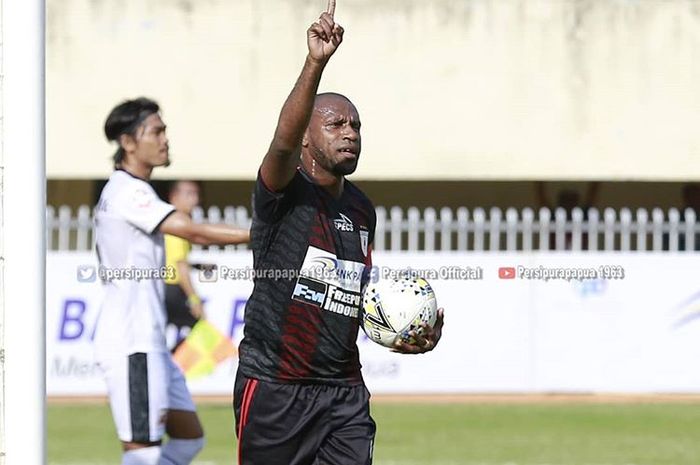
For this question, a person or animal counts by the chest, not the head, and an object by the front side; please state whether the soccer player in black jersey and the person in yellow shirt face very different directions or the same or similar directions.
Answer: same or similar directions

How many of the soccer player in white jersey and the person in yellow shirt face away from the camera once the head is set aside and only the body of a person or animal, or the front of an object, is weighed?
0

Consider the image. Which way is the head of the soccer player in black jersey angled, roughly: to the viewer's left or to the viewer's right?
to the viewer's right

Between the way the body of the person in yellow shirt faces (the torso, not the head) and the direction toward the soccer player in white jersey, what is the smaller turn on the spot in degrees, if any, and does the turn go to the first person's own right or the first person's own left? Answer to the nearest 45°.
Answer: approximately 45° to the first person's own right

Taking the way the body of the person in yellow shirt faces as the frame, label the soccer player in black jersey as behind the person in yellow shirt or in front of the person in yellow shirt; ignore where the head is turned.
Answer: in front

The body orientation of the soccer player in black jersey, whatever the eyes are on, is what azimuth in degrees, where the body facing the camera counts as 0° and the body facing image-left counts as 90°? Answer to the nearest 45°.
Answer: approximately 315°

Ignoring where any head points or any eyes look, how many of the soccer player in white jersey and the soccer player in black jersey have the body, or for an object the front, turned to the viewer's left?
0

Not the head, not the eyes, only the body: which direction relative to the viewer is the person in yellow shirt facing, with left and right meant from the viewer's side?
facing the viewer and to the right of the viewer

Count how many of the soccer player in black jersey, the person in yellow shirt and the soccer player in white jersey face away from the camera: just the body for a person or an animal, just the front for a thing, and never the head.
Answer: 0

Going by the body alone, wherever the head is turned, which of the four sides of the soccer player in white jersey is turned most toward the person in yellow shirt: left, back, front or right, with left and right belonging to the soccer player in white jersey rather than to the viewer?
left

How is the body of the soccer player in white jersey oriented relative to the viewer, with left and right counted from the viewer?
facing to the right of the viewer
